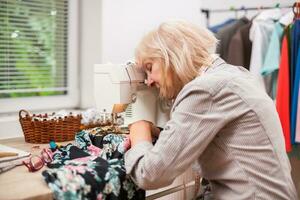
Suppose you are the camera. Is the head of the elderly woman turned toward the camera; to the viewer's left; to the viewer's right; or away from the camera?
to the viewer's left

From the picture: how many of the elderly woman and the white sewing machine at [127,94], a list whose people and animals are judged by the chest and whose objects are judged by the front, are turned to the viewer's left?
1

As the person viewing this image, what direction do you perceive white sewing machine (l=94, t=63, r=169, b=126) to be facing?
facing the viewer and to the right of the viewer

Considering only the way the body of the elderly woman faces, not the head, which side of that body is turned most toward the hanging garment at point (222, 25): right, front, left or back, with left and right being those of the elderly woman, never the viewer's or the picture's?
right

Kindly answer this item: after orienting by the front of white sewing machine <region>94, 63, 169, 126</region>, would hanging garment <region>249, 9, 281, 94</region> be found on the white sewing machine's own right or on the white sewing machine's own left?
on the white sewing machine's own left

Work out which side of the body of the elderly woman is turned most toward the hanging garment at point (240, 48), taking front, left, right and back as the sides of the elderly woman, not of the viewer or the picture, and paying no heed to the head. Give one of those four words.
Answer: right

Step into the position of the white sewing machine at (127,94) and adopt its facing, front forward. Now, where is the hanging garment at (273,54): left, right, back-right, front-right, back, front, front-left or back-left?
left

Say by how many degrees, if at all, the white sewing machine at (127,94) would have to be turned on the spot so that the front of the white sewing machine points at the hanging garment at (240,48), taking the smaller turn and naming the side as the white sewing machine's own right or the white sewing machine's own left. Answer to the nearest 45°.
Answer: approximately 90° to the white sewing machine's own left

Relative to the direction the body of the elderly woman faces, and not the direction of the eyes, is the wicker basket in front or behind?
in front

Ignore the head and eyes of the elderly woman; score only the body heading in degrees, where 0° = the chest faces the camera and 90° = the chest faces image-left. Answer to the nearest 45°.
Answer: approximately 90°

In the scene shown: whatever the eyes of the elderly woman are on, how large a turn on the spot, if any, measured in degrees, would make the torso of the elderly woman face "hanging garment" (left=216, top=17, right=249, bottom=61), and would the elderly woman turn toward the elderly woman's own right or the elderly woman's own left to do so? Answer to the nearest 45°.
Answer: approximately 90° to the elderly woman's own right
